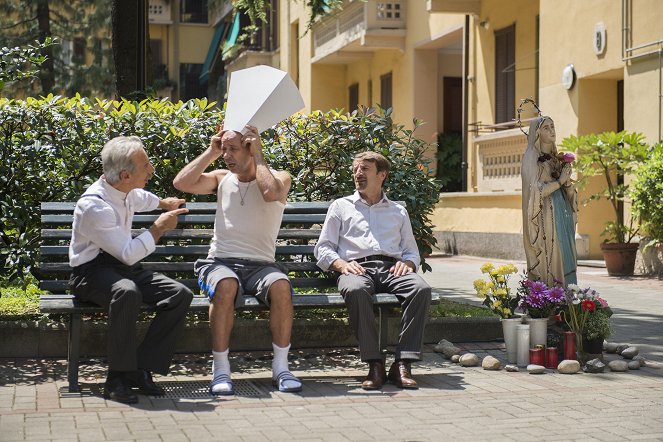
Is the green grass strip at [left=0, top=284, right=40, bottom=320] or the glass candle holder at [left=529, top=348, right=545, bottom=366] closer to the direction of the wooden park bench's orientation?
the glass candle holder

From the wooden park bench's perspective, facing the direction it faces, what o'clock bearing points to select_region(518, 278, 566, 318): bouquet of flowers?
The bouquet of flowers is roughly at 9 o'clock from the wooden park bench.

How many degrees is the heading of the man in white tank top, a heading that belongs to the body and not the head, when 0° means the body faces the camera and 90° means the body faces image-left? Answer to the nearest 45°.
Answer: approximately 0°

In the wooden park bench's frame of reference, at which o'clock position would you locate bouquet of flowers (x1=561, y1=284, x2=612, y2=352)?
The bouquet of flowers is roughly at 9 o'clock from the wooden park bench.

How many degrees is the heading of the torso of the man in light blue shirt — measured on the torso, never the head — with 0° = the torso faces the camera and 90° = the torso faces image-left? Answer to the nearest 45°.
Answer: approximately 0°

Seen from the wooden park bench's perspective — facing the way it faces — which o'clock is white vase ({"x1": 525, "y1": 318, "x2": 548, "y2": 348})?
The white vase is roughly at 9 o'clock from the wooden park bench.

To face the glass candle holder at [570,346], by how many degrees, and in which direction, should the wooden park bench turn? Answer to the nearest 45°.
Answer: approximately 90° to its left

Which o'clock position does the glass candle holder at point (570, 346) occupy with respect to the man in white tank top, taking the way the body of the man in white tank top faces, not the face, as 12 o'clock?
The glass candle holder is roughly at 9 o'clock from the man in white tank top.

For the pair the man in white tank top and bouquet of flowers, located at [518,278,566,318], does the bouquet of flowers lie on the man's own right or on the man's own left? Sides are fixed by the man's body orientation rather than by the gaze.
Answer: on the man's own left

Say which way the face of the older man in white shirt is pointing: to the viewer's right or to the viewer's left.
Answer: to the viewer's right
